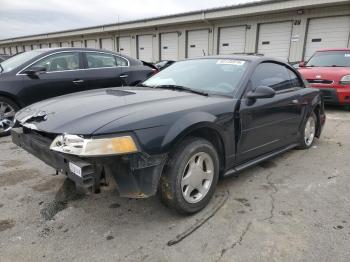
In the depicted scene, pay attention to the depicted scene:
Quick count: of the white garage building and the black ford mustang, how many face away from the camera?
0

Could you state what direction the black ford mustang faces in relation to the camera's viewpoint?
facing the viewer and to the left of the viewer

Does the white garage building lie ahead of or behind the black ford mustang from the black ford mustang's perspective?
behind

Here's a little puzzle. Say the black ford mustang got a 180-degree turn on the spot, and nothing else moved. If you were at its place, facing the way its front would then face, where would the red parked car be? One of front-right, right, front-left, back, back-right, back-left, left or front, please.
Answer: front

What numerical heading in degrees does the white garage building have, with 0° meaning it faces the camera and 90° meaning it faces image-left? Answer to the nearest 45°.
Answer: approximately 45°

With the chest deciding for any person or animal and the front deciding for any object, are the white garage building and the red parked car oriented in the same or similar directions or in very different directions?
same or similar directions
